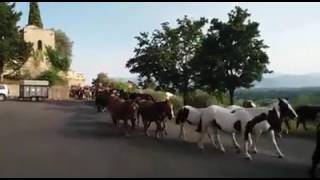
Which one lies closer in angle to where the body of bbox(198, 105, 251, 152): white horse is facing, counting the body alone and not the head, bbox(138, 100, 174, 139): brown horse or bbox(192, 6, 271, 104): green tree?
the green tree

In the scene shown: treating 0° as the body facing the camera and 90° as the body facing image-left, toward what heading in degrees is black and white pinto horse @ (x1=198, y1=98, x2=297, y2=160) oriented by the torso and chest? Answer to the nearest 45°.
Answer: approximately 270°

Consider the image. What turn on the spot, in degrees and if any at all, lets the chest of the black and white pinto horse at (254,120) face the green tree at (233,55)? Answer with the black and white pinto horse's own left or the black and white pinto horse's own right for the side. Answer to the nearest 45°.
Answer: approximately 90° to the black and white pinto horse's own left

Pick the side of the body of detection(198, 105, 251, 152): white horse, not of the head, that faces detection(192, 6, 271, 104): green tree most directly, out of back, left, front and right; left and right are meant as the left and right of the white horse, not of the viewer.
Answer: left

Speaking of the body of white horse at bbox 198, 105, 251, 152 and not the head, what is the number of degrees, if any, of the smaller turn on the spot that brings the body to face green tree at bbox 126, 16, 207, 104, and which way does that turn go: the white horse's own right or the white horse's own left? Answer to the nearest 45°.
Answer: approximately 90° to the white horse's own left

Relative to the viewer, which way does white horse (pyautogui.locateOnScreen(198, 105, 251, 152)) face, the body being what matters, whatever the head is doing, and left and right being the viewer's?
facing to the right of the viewer

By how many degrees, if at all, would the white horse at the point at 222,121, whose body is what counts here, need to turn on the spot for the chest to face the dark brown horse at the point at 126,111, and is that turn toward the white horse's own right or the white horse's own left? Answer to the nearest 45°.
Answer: approximately 135° to the white horse's own left
